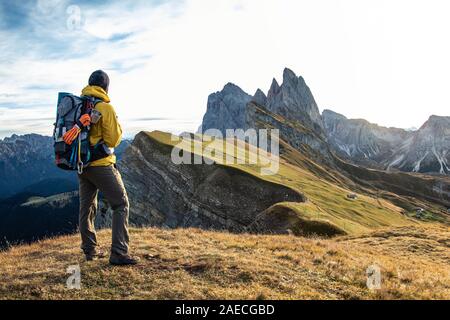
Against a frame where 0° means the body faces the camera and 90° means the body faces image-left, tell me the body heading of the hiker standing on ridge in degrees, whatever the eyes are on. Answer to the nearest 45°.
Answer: approximately 225°
